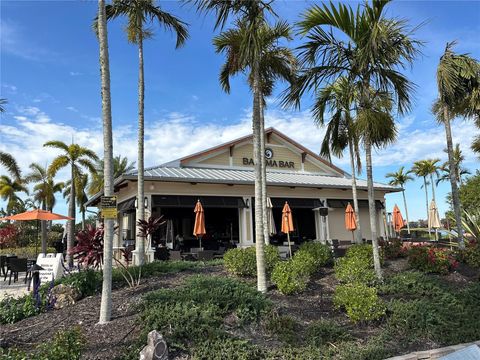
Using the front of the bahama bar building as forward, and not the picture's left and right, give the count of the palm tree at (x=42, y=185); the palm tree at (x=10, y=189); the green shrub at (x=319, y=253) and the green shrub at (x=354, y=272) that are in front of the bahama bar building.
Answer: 2

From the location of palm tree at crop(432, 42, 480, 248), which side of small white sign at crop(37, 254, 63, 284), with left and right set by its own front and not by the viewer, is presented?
left

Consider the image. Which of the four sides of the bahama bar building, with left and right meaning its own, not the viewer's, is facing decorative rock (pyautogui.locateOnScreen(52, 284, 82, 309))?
front

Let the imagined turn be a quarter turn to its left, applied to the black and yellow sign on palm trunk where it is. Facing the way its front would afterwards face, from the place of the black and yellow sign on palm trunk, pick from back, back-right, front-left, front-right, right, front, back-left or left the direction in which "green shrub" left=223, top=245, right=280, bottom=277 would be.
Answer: front-left

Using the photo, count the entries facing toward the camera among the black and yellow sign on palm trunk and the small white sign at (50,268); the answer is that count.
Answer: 2

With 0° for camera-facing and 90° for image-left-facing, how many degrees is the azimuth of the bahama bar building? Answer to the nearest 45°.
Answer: approximately 0°

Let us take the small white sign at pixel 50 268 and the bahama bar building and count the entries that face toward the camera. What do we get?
2

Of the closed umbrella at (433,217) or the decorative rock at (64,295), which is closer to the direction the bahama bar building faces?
the decorative rock

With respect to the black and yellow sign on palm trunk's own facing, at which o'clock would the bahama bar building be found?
The bahama bar building is roughly at 7 o'clock from the black and yellow sign on palm trunk.

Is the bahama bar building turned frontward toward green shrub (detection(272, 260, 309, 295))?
yes

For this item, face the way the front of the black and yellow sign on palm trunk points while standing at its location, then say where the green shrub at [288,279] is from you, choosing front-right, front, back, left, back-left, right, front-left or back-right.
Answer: left

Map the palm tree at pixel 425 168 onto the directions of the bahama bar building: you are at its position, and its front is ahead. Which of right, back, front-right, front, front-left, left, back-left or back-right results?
back-left

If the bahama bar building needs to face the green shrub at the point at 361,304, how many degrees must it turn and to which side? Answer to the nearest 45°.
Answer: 0° — it already faces it

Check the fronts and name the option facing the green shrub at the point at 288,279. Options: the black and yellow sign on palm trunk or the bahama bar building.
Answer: the bahama bar building

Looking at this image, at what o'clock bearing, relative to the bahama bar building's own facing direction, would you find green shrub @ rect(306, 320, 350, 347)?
The green shrub is roughly at 12 o'clock from the bahama bar building.
